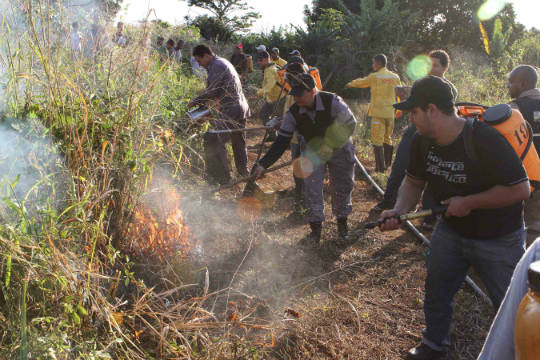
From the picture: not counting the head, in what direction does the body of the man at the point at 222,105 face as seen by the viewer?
to the viewer's left

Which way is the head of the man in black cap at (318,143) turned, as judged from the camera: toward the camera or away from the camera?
toward the camera

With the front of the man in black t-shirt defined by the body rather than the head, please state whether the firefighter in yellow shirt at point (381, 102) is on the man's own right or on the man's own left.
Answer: on the man's own right

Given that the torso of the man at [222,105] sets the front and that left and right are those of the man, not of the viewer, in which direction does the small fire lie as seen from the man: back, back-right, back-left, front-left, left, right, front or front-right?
left

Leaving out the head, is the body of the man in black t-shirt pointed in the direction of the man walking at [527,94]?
no

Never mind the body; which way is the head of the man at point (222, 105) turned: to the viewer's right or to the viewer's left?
to the viewer's left

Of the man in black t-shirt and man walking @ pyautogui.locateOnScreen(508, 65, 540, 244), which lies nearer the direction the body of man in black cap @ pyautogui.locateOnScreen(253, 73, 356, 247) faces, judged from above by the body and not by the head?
the man in black t-shirt

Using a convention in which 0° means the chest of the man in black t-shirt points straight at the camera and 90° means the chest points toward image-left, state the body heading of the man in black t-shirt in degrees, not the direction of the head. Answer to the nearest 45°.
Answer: approximately 45°

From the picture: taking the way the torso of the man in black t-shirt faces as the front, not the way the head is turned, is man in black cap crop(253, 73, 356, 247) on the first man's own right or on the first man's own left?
on the first man's own right

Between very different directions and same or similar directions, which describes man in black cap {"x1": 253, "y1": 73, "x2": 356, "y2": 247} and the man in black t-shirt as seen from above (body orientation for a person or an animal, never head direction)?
same or similar directions
